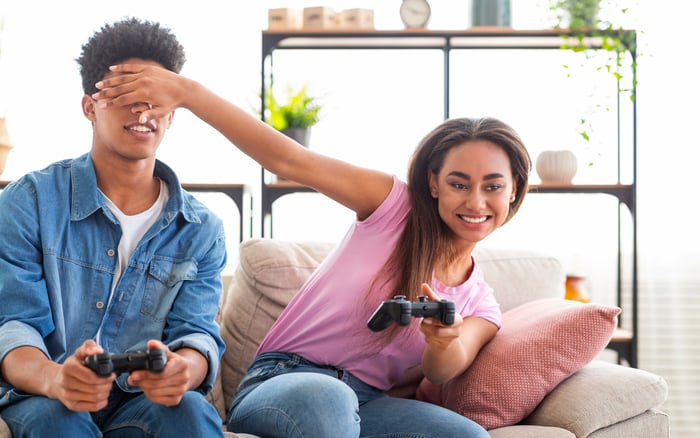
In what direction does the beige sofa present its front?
toward the camera

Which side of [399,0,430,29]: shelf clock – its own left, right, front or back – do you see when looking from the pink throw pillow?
front

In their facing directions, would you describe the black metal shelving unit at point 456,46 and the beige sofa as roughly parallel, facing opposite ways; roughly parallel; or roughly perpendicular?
roughly parallel

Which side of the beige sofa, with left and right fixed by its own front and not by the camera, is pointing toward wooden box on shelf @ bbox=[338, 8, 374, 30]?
back

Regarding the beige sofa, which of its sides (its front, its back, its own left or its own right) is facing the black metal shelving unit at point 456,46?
back

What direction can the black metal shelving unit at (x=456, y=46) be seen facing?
toward the camera

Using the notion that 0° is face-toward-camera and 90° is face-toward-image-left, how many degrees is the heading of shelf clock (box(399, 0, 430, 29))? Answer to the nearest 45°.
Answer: approximately 0°

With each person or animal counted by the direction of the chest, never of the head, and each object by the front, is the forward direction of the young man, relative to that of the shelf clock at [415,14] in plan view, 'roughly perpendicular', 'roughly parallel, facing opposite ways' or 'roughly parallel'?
roughly parallel

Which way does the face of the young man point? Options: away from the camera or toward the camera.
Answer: toward the camera

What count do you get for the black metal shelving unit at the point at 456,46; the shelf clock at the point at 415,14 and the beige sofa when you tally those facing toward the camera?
3
